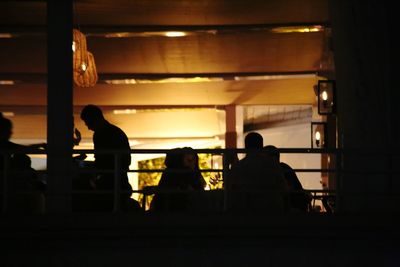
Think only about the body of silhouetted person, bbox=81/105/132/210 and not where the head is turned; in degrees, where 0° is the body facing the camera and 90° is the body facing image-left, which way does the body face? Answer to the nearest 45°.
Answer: approximately 90°

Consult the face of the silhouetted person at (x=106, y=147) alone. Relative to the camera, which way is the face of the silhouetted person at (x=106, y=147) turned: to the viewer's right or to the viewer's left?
to the viewer's left

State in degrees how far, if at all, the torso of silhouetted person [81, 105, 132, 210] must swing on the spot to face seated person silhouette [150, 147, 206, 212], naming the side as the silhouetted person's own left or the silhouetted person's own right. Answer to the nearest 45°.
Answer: approximately 180°

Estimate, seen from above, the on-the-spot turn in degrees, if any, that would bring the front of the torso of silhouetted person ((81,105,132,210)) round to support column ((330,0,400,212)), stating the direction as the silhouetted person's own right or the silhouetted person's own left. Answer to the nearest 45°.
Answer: approximately 180°

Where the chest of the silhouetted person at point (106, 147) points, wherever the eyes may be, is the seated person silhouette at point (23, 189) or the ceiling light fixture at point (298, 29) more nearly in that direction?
the seated person silhouette
